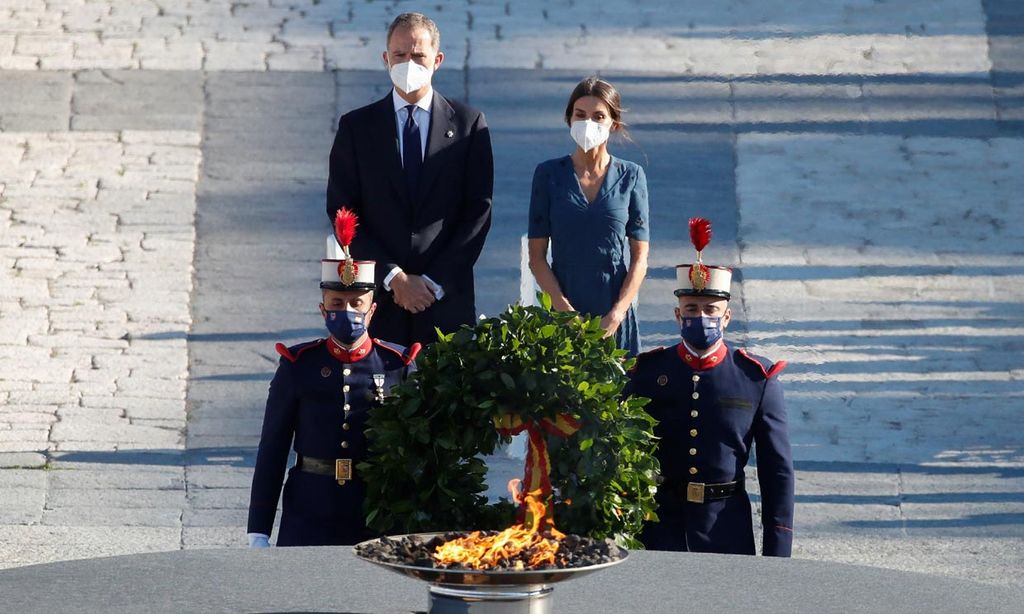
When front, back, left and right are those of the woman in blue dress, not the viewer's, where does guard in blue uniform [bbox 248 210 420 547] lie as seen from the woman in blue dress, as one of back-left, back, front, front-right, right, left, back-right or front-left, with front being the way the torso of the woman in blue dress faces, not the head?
front-right

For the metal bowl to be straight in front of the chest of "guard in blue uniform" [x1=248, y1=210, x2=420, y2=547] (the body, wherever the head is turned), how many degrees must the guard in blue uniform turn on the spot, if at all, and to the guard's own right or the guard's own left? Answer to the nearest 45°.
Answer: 0° — they already face it

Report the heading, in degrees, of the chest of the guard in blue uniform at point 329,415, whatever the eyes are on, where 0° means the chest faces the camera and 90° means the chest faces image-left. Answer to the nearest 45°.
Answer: approximately 0°

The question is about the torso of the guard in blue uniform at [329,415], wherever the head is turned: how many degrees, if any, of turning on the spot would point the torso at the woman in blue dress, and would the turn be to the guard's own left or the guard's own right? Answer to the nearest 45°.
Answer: approximately 135° to the guard's own left

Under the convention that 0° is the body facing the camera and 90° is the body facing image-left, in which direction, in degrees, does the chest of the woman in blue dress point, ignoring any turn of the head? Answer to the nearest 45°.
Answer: approximately 0°
